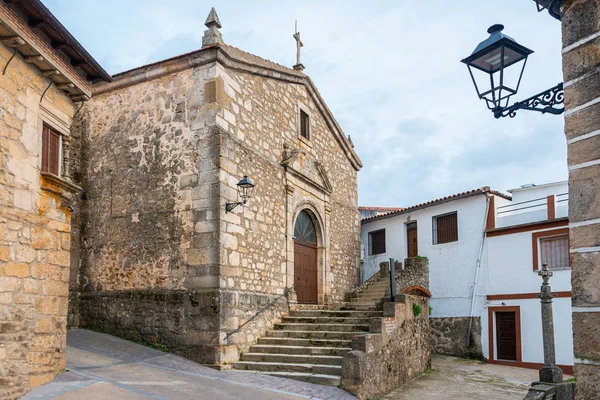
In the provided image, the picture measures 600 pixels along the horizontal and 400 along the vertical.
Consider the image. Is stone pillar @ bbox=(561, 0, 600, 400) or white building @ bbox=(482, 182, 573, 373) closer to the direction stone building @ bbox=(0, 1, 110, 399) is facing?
the stone pillar

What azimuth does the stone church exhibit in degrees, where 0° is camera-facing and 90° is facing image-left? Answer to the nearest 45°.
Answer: approximately 315°

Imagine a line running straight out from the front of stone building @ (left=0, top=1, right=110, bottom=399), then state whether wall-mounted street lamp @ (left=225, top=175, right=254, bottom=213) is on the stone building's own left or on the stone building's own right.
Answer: on the stone building's own left

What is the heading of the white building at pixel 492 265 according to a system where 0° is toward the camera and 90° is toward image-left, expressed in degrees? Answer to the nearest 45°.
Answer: approximately 45°

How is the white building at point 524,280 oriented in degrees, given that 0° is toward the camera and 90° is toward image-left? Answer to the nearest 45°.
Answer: approximately 45°

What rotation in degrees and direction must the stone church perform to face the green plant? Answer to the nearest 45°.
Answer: approximately 45° to its left

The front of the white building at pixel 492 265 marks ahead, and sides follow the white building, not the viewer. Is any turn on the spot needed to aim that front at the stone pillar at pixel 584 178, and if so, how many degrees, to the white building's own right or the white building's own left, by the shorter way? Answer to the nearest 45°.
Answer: approximately 45° to the white building's own left

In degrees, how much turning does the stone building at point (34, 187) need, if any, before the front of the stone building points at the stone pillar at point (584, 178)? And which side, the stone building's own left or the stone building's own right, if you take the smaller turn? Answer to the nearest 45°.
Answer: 0° — it already faces it
